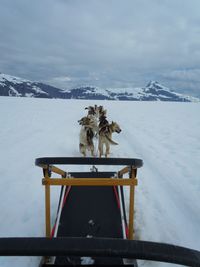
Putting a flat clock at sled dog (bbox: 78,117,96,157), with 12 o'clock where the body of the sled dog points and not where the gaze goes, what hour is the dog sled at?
The dog sled is roughly at 6 o'clock from the sled dog.

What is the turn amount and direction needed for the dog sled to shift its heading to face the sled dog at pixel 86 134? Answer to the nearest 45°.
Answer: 0° — it already faces it

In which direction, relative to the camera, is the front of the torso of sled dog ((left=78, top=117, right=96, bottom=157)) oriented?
away from the camera

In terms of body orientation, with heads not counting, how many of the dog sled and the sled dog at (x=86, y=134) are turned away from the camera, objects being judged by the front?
2

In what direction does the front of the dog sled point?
away from the camera
